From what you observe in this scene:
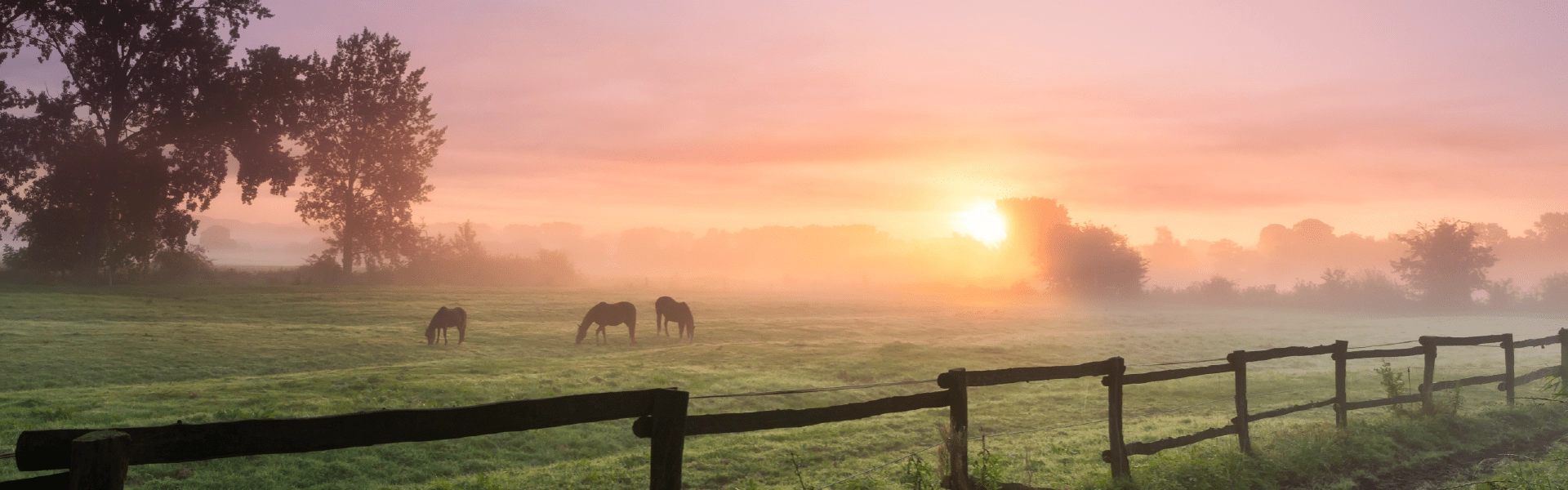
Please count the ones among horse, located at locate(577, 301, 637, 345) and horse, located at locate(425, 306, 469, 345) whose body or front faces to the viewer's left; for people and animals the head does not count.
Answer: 2

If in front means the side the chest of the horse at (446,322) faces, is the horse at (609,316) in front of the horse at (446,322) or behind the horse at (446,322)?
behind

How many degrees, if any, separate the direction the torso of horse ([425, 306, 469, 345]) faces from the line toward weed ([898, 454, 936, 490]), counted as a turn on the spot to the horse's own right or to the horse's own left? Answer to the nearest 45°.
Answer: approximately 90° to the horse's own left

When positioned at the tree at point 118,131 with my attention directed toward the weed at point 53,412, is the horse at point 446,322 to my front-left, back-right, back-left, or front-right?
front-left

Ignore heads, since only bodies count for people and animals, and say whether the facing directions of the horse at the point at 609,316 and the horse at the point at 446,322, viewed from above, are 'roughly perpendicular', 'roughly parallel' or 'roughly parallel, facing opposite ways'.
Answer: roughly parallel

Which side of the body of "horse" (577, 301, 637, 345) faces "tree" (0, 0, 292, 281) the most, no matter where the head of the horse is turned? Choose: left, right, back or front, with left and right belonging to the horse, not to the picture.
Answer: front

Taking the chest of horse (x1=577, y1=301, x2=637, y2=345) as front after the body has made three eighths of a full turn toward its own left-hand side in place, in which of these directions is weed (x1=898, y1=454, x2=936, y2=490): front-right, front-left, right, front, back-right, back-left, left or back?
front-right

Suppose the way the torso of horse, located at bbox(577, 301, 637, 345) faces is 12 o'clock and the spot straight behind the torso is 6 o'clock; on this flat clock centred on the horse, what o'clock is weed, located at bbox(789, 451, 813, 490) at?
The weed is roughly at 9 o'clock from the horse.

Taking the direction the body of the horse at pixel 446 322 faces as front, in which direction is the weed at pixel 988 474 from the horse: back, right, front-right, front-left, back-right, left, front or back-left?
left

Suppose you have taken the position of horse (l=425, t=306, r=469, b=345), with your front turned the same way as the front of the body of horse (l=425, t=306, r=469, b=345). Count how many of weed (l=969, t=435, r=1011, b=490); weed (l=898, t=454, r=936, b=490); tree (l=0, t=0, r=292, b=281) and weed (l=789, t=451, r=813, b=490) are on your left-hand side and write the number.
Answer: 3

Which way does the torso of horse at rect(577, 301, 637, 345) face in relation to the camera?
to the viewer's left

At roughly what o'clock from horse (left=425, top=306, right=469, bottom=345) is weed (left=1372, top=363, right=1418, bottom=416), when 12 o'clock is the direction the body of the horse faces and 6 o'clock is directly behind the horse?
The weed is roughly at 8 o'clock from the horse.

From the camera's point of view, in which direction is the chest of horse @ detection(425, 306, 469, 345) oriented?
to the viewer's left

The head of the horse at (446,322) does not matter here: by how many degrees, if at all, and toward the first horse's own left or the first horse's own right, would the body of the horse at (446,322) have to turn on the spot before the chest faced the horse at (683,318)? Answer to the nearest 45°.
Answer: approximately 180°

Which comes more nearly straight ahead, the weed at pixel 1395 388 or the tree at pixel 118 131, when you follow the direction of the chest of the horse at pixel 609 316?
the tree
